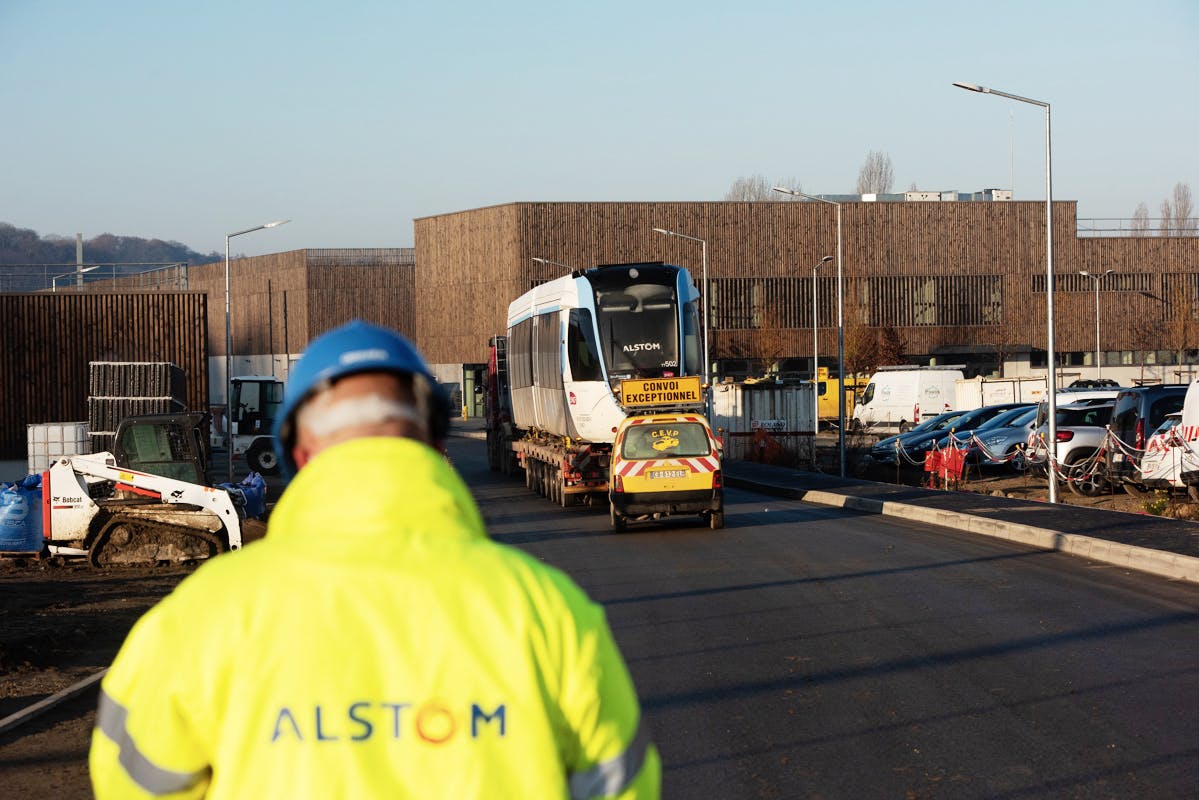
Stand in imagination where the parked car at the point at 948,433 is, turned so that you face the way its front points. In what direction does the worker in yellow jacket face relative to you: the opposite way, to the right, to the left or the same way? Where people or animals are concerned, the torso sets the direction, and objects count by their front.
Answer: to the right

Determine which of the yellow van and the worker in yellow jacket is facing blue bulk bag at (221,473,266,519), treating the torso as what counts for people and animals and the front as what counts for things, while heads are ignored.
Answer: the worker in yellow jacket

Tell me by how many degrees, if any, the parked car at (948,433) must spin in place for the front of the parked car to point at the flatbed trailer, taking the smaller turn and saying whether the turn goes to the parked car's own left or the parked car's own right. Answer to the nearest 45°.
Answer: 0° — it already faces it

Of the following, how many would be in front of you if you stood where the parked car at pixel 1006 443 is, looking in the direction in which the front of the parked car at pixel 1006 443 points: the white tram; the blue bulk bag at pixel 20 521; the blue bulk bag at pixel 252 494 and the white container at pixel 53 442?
4

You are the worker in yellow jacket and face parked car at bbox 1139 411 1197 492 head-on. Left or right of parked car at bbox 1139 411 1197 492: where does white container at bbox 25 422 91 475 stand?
left

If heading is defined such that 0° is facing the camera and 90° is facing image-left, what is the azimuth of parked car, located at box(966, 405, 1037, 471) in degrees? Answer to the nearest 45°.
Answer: approximately 45°

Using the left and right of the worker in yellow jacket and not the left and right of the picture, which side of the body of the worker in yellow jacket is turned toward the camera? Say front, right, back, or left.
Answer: back
